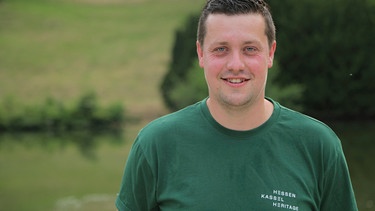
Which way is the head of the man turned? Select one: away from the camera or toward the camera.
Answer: toward the camera

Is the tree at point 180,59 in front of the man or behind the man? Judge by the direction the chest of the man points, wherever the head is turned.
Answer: behind

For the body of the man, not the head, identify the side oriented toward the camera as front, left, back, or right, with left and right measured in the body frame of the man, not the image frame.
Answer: front
